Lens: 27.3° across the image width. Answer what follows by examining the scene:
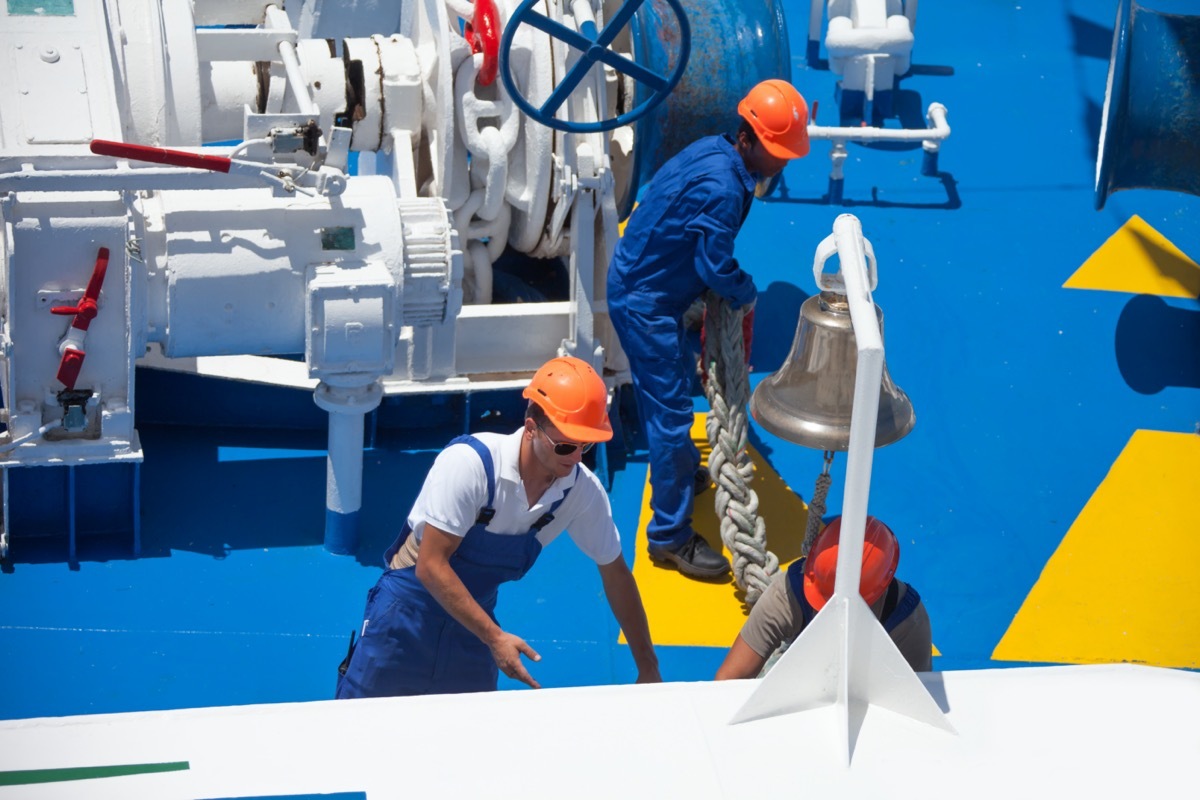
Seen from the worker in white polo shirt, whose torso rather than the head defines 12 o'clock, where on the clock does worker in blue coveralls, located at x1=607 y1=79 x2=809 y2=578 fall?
The worker in blue coveralls is roughly at 8 o'clock from the worker in white polo shirt.

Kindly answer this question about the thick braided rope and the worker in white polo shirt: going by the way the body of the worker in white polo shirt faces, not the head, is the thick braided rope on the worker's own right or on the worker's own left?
on the worker's own left

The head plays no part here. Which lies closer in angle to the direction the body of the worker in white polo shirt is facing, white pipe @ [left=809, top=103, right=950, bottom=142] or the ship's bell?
the ship's bell

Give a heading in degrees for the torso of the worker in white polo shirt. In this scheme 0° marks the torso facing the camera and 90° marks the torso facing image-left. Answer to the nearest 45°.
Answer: approximately 315°

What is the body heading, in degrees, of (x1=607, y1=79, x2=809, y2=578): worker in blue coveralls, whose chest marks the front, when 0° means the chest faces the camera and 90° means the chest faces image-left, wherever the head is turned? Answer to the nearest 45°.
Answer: approximately 270°

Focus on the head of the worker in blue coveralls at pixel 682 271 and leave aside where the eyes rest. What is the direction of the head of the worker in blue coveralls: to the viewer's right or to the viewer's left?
to the viewer's right

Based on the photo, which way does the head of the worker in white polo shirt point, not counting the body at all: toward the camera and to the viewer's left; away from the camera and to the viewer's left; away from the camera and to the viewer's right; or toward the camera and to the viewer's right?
toward the camera and to the viewer's right

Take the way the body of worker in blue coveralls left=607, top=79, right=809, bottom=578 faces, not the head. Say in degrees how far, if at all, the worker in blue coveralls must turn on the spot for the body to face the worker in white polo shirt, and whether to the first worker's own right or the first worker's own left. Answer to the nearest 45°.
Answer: approximately 90° to the first worker's own right

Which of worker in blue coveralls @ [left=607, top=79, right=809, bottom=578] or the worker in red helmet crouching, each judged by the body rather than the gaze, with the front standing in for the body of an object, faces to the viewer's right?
the worker in blue coveralls

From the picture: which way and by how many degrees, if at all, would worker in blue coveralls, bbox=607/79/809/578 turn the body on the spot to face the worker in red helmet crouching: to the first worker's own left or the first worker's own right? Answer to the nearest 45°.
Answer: approximately 90° to the first worker's own right
